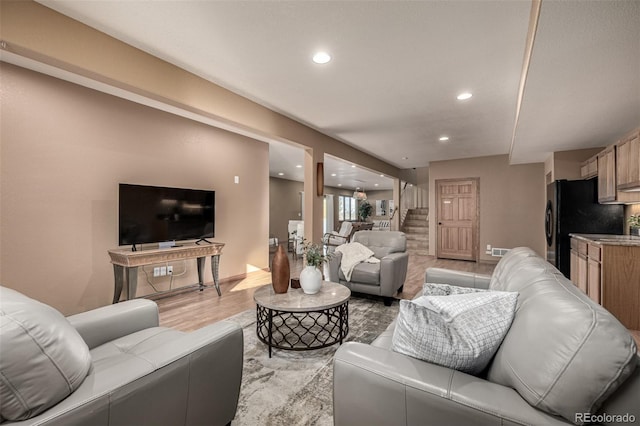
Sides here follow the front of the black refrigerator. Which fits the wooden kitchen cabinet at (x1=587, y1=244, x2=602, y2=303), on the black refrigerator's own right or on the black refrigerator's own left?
on the black refrigerator's own left

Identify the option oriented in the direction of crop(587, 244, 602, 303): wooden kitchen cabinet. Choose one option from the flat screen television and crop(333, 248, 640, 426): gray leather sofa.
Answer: the flat screen television

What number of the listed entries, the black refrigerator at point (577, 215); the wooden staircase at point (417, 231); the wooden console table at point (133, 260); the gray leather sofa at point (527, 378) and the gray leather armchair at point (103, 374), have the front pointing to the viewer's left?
2

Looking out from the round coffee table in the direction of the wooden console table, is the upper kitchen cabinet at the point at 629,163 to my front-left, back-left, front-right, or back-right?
back-right

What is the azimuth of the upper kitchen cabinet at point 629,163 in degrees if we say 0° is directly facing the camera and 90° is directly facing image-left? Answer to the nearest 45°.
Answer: approximately 90°

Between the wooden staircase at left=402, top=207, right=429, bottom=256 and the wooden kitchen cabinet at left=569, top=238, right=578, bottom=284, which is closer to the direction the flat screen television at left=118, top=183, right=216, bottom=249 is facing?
the wooden kitchen cabinet

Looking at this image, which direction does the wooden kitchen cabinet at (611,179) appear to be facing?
to the viewer's left

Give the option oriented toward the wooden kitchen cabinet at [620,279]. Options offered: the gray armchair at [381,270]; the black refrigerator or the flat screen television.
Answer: the flat screen television
